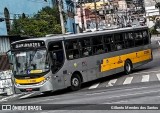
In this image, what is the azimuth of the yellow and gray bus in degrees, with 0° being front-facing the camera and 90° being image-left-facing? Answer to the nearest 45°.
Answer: approximately 45°

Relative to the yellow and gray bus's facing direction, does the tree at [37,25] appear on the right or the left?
on its right
